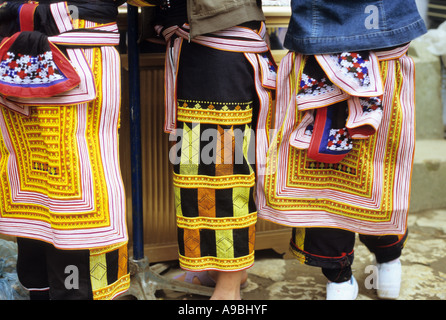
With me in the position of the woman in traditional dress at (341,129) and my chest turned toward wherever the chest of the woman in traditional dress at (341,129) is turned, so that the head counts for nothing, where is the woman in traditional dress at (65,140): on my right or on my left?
on my left

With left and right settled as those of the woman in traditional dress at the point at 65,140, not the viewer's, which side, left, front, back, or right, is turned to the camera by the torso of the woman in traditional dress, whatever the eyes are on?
back

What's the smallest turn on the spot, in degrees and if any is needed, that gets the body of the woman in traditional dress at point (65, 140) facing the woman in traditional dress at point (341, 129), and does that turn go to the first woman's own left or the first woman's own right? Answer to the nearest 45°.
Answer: approximately 90° to the first woman's own right

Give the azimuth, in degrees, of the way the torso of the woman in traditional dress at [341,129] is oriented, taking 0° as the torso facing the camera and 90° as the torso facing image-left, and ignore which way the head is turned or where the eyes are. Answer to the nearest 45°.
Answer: approximately 180°

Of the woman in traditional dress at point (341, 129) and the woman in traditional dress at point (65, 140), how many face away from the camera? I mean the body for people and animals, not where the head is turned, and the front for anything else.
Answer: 2
